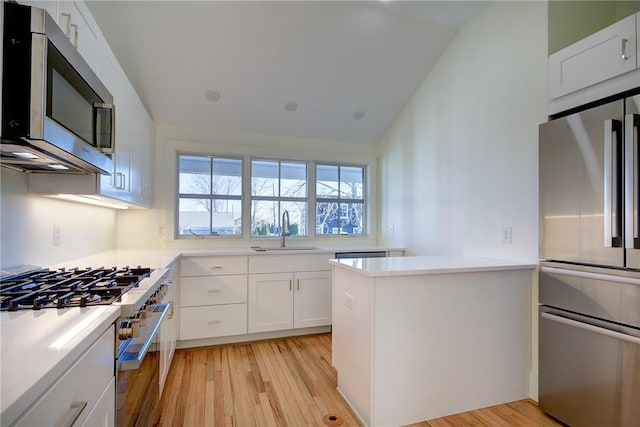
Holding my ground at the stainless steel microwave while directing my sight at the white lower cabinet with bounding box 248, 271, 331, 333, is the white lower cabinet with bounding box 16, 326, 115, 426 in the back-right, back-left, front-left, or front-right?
back-right

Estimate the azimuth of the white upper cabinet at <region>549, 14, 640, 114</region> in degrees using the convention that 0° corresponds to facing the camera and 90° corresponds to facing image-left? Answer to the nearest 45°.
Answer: approximately 45°

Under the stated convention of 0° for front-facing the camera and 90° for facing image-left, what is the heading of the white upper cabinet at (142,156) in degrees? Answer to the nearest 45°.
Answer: approximately 270°

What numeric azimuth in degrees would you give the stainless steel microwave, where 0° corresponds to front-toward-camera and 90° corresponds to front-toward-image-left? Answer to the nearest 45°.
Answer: approximately 315°

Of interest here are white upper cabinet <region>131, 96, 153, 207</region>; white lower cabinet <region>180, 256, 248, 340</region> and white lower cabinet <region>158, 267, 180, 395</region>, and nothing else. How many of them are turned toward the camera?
1

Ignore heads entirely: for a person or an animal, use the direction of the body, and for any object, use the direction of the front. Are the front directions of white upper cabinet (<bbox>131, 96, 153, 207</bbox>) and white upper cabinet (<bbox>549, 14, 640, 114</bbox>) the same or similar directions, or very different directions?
very different directions

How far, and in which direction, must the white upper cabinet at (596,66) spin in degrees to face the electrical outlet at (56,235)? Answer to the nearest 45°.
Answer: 0° — it already faces it

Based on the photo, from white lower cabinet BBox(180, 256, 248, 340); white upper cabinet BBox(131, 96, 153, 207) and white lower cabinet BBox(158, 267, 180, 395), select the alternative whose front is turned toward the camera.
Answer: white lower cabinet BBox(180, 256, 248, 340)

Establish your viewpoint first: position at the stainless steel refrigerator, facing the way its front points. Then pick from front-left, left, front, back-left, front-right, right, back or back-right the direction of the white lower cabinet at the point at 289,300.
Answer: front-right

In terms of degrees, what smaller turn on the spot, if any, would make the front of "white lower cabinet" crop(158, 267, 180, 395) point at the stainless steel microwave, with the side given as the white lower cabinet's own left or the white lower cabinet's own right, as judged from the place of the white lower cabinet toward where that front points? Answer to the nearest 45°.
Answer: approximately 90° to the white lower cabinet's own right

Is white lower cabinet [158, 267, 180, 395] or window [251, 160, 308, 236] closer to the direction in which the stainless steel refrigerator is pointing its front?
the white lower cabinet

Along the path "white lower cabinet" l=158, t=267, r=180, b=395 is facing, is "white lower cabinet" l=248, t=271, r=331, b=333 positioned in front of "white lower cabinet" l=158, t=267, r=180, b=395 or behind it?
in front

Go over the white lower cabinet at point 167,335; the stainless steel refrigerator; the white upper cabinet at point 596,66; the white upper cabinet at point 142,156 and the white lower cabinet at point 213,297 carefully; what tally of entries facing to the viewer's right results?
2

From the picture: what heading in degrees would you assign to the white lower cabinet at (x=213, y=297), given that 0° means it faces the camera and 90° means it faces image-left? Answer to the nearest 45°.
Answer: approximately 0°

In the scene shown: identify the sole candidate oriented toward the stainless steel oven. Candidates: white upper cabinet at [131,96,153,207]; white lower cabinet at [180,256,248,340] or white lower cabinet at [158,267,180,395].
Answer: white lower cabinet at [180,256,248,340]
